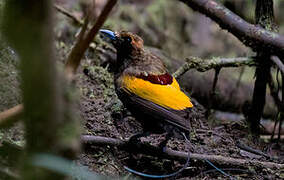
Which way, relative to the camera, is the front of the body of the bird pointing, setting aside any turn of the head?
to the viewer's left

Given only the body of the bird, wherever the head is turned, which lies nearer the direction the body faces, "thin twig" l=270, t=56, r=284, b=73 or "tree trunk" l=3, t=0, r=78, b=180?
the tree trunk

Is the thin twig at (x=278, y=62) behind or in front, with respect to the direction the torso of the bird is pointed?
behind

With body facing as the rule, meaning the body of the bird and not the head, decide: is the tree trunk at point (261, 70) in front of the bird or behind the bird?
behind

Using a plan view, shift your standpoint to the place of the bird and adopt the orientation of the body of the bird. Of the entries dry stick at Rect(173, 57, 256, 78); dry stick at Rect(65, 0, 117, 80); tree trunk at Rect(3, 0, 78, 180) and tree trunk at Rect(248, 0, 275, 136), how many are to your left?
2

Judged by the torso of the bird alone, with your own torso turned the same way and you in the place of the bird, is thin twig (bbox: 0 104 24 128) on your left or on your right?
on your left

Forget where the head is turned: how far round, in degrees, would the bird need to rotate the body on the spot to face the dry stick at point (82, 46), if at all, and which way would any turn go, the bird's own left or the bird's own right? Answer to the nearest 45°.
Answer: approximately 90° to the bird's own left

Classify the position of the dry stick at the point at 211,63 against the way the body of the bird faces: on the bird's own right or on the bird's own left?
on the bird's own right
